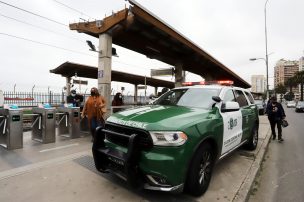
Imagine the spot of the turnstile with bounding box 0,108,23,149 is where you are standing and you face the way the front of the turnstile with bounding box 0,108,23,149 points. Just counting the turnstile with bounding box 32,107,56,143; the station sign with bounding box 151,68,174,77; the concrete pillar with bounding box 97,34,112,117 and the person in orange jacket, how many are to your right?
0

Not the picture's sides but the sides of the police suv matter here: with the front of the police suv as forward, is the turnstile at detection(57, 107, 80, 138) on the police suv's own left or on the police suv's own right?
on the police suv's own right

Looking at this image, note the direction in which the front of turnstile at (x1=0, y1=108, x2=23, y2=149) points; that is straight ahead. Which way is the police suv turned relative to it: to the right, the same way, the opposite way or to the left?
to the right

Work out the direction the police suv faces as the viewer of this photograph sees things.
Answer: facing the viewer and to the left of the viewer

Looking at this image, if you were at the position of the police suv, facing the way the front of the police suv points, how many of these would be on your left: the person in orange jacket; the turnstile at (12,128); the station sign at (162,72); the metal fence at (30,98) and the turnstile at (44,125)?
0

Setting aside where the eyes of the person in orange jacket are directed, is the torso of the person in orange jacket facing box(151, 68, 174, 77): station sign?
no

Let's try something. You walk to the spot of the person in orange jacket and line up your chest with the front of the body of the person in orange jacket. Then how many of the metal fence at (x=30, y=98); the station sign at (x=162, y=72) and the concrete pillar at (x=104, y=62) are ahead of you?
0

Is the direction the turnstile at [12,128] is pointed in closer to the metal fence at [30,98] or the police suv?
the police suv

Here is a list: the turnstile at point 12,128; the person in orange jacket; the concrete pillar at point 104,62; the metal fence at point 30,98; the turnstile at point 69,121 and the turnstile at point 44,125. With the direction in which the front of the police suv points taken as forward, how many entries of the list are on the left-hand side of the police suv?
0

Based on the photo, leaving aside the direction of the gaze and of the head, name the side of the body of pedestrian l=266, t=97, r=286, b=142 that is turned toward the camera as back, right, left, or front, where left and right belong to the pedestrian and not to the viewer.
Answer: front

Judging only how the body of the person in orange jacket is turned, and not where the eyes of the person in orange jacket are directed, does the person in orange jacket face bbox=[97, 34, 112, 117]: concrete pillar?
no

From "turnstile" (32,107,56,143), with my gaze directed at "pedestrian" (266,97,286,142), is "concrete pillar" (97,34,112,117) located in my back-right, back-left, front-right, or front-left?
front-left

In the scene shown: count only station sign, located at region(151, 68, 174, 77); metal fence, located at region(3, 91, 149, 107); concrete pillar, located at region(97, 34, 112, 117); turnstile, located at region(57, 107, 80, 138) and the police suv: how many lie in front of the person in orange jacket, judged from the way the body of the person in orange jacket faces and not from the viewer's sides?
1

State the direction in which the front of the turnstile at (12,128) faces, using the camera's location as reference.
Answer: facing the viewer

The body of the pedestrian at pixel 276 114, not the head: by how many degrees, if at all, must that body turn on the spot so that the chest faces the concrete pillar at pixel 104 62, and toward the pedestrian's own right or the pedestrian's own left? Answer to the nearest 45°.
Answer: approximately 45° to the pedestrian's own right
